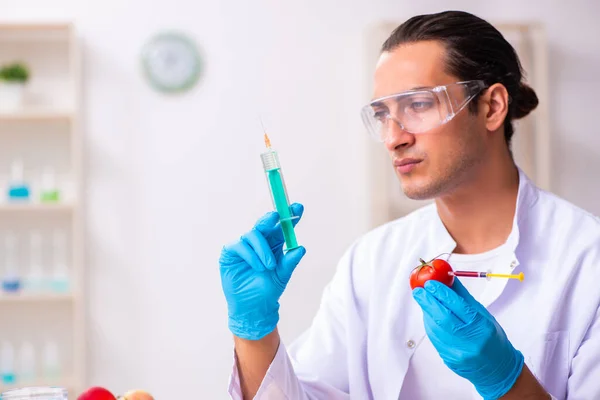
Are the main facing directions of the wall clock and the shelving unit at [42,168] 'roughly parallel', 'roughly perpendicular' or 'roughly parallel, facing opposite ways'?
roughly parallel

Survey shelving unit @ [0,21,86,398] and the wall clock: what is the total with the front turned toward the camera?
2

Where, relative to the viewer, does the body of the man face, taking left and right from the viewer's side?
facing the viewer and to the left of the viewer

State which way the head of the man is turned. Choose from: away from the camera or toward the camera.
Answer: toward the camera

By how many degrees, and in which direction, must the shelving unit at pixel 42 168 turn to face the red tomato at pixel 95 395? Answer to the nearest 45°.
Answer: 0° — it already faces it

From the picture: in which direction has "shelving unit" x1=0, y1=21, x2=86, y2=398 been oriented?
toward the camera

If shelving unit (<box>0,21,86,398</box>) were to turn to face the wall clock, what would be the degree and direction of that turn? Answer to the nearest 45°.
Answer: approximately 45° to its left

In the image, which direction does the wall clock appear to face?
toward the camera
